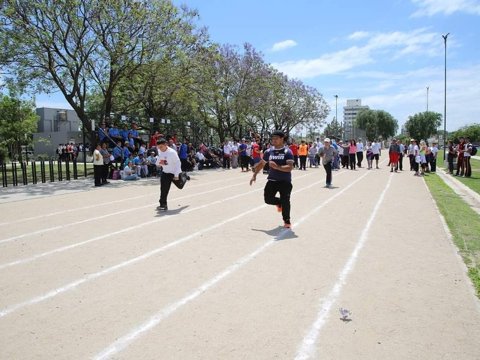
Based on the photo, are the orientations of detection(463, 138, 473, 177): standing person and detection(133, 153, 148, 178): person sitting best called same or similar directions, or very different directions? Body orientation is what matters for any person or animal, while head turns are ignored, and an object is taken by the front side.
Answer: very different directions

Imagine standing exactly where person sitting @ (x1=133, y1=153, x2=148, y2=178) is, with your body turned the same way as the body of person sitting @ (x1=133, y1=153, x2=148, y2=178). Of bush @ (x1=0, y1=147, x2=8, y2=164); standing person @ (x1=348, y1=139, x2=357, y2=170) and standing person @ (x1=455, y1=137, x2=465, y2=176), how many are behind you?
1

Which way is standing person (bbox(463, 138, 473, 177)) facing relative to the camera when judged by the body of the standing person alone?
to the viewer's left

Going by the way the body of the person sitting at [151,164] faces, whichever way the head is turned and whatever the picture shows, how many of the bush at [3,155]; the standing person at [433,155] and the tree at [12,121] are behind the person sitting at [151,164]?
2

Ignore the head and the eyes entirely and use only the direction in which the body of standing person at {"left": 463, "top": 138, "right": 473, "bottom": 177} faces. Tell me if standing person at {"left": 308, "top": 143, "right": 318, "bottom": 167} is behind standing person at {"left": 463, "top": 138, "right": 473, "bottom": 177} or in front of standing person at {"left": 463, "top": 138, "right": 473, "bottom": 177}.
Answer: in front

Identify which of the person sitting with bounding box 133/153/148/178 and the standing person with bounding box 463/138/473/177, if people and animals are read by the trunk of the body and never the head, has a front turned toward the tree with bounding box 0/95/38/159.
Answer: the standing person

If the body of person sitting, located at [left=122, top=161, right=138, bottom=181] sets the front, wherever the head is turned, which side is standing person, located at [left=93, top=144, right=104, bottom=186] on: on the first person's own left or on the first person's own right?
on the first person's own right
